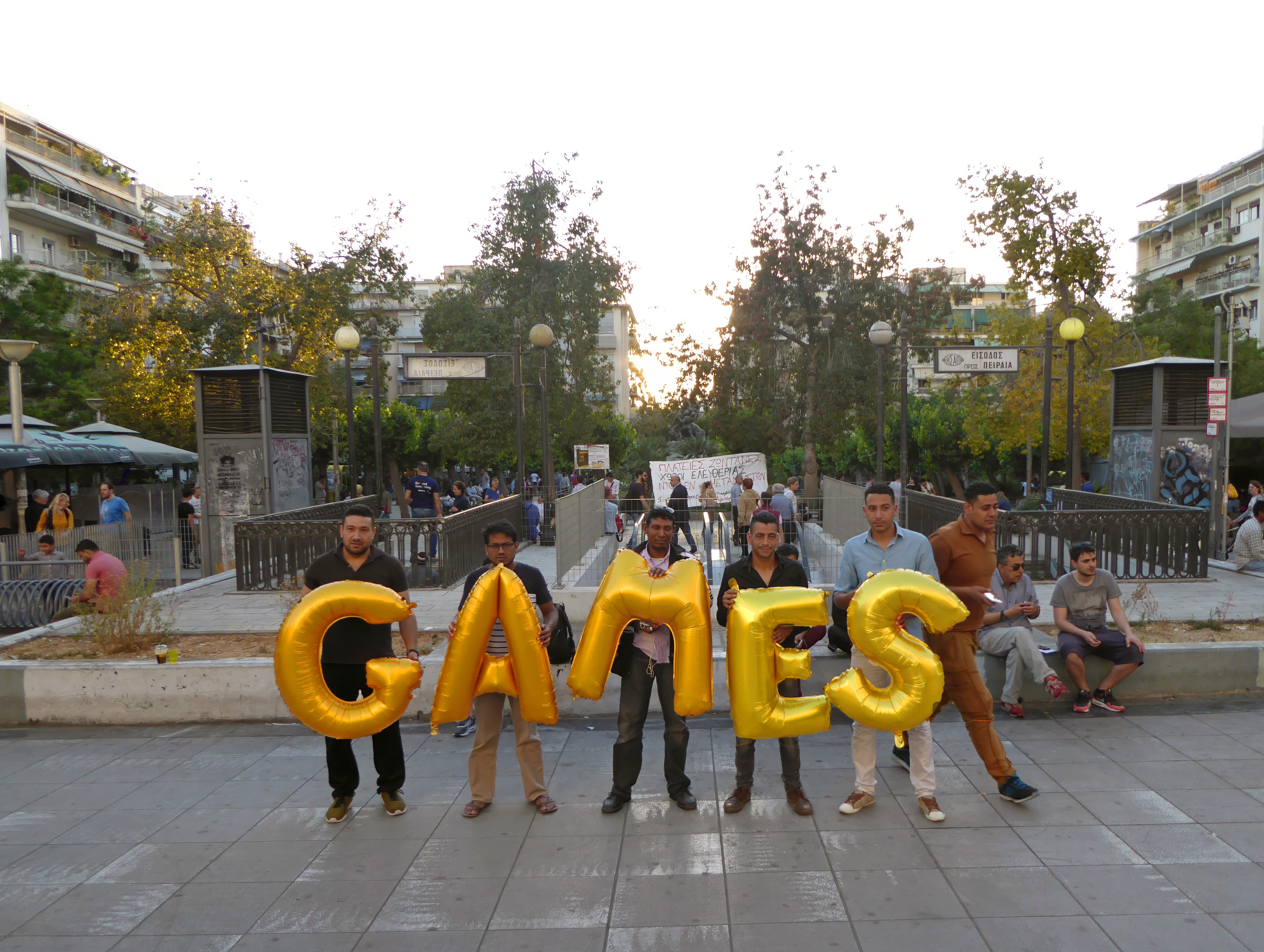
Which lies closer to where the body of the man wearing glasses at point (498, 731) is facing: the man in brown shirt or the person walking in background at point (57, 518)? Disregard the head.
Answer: the man in brown shirt

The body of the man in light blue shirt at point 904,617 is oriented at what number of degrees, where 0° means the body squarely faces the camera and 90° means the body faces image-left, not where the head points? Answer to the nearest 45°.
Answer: approximately 0°

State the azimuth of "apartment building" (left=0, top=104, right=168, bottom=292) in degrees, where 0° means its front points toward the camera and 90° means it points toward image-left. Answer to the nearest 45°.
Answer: approximately 315°

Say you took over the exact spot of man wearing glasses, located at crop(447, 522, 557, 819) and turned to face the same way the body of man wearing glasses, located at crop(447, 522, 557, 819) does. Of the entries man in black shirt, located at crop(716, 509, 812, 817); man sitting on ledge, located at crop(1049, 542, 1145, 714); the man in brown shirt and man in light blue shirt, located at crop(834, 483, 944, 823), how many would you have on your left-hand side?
4

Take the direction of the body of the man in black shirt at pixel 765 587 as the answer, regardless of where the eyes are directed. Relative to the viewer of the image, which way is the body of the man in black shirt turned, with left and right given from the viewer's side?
facing the viewer

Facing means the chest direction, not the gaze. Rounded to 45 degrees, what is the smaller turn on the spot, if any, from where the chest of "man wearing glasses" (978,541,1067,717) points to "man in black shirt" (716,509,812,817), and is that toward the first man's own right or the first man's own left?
approximately 90° to the first man's own right

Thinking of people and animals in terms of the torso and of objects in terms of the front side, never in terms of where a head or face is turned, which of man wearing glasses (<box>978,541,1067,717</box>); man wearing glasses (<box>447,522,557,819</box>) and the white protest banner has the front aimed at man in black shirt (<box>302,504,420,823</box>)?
the white protest banner

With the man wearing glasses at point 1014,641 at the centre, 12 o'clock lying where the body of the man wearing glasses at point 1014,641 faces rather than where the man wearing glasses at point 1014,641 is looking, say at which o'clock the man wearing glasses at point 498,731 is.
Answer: the man wearing glasses at point 498,731 is roughly at 3 o'clock from the man wearing glasses at point 1014,641.

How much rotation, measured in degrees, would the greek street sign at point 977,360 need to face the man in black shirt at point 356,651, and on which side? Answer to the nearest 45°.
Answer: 0° — it already faces them

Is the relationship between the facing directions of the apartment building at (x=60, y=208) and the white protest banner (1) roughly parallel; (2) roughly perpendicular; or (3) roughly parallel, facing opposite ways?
roughly perpendicular

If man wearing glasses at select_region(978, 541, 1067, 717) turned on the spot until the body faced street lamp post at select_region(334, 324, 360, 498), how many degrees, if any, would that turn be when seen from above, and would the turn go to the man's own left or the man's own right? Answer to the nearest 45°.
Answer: approximately 180°

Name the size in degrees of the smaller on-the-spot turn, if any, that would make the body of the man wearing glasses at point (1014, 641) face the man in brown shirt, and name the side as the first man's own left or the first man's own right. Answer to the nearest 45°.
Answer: approximately 45° to the first man's own right

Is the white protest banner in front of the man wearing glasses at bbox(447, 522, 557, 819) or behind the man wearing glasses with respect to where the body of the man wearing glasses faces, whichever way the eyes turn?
behind

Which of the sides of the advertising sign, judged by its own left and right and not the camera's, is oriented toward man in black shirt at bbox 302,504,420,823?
front

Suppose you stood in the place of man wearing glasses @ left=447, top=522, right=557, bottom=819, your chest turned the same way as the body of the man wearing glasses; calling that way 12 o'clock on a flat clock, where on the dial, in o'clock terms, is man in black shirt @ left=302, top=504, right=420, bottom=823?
The man in black shirt is roughly at 3 o'clock from the man wearing glasses.

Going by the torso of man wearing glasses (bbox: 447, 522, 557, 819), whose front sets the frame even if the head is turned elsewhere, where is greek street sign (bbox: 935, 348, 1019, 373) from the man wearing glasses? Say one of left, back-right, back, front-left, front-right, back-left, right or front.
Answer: back-left

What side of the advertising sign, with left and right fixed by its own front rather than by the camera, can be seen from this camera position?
front

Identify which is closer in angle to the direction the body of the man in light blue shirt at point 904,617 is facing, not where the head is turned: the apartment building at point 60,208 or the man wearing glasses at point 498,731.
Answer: the man wearing glasses

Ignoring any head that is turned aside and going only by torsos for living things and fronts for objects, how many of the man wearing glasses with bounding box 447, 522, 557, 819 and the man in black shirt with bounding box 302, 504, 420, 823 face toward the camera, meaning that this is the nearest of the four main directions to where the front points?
2
